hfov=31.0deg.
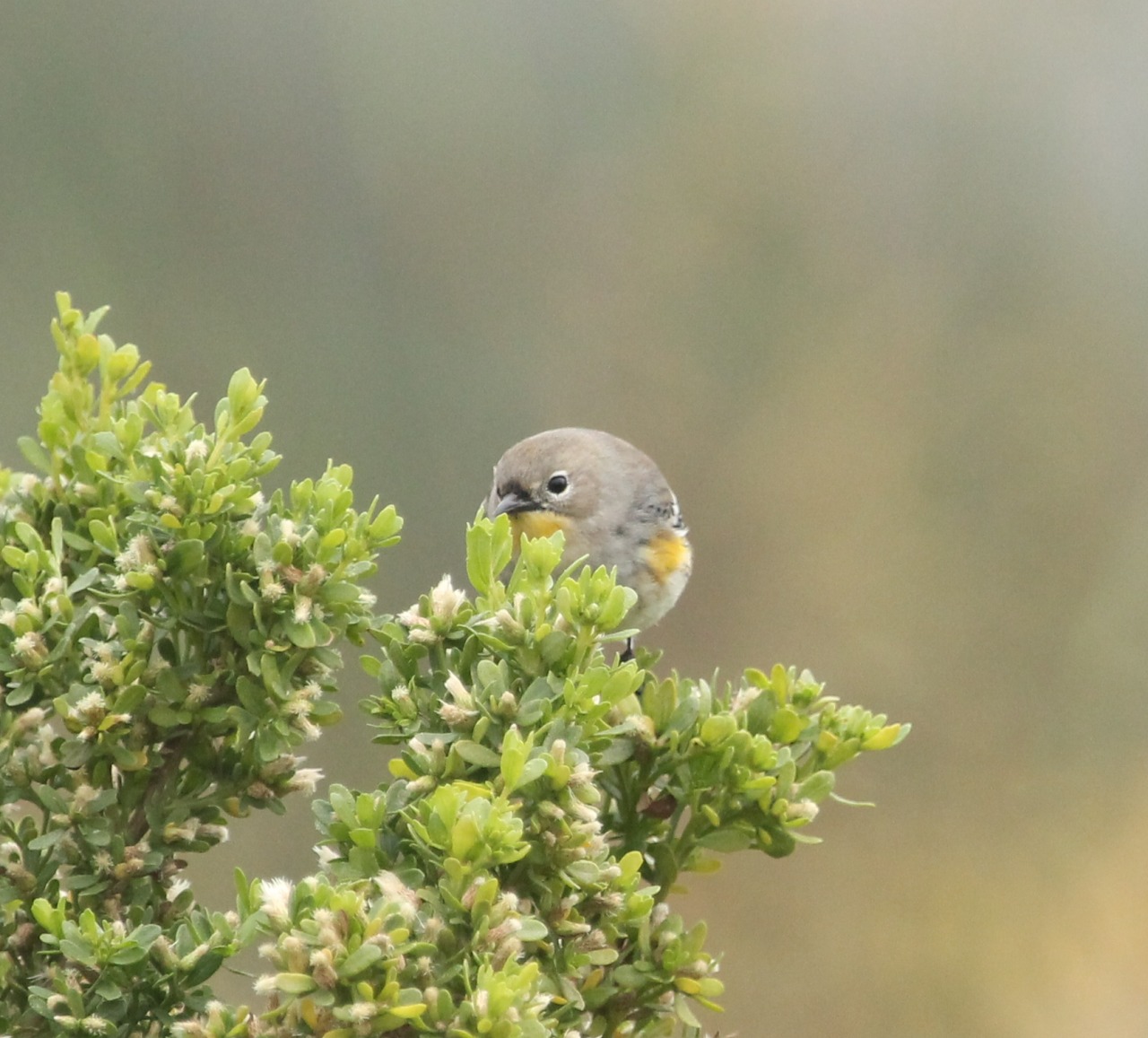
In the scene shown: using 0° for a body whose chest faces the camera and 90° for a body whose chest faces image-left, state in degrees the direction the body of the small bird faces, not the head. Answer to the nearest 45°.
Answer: approximately 45°
